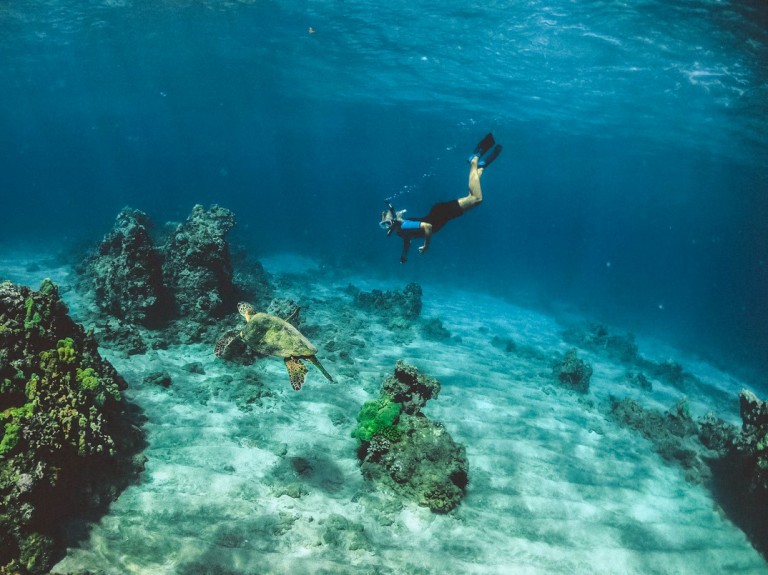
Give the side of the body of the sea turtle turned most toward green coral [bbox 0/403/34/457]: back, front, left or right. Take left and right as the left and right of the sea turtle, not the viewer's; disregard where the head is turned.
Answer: left

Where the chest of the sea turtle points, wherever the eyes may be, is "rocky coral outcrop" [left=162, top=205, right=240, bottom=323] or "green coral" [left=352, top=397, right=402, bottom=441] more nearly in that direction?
the rocky coral outcrop

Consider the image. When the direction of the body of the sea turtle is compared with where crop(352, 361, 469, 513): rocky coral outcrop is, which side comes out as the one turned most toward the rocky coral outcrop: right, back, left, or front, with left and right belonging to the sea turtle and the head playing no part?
back

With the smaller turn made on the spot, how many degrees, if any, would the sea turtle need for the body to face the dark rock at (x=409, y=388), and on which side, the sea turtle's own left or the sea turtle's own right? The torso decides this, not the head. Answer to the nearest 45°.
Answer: approximately 135° to the sea turtle's own right

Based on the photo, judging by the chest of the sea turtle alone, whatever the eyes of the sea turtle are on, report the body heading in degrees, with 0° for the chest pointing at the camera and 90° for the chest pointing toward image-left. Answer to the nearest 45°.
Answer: approximately 135°

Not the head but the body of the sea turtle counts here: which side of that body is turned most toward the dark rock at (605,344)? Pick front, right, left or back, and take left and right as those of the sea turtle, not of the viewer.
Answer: right

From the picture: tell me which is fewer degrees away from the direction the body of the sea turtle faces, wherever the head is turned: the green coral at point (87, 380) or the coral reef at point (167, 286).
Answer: the coral reef
